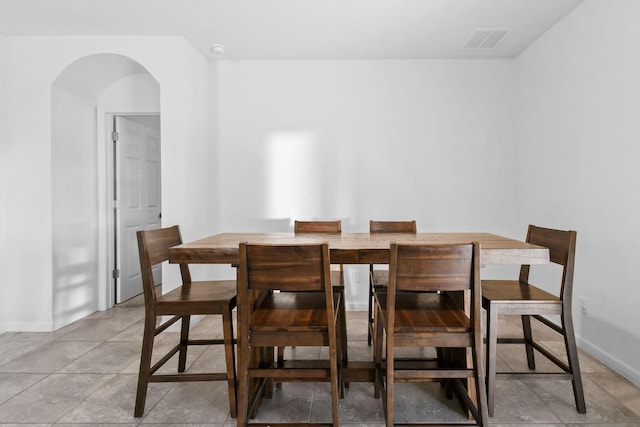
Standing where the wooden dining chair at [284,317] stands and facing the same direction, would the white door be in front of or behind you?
in front

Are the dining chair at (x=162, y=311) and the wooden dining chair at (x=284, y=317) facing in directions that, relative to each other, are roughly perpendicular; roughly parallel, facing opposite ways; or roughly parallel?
roughly perpendicular

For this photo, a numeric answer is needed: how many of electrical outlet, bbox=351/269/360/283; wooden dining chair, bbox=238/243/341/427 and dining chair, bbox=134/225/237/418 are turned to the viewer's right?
1

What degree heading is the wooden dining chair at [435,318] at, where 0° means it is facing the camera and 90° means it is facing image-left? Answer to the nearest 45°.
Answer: approximately 180°

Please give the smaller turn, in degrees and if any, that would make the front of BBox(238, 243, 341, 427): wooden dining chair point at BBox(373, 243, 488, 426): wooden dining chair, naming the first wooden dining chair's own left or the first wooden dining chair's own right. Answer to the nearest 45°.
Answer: approximately 90° to the first wooden dining chair's own right

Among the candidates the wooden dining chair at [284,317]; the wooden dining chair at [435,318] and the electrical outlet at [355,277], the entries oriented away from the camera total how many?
2

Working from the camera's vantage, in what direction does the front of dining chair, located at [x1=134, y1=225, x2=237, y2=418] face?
facing to the right of the viewer

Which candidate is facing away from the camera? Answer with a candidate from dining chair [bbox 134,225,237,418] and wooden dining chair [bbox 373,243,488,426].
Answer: the wooden dining chair

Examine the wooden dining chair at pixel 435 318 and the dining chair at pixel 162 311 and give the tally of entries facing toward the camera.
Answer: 0

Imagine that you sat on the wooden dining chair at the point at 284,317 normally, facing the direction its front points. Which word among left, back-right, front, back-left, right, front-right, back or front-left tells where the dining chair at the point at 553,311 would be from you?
right

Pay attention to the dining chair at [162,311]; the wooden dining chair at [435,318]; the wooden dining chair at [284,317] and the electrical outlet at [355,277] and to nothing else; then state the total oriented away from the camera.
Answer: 2

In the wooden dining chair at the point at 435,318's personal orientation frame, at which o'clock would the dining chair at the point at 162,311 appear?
The dining chair is roughly at 9 o'clock from the wooden dining chair.

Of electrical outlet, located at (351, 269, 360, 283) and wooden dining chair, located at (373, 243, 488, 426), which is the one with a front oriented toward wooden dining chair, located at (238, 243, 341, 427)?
the electrical outlet

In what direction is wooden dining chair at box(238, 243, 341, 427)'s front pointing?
away from the camera

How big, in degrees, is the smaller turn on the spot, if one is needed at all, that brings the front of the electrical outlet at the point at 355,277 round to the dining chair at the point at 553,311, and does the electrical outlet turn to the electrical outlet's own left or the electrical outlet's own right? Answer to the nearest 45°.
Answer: approximately 45° to the electrical outlet's own left

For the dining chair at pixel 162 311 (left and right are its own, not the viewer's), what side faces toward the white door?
left

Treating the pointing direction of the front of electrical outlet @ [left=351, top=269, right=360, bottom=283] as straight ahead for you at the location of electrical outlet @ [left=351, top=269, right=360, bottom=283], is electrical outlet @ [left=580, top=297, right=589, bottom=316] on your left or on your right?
on your left
